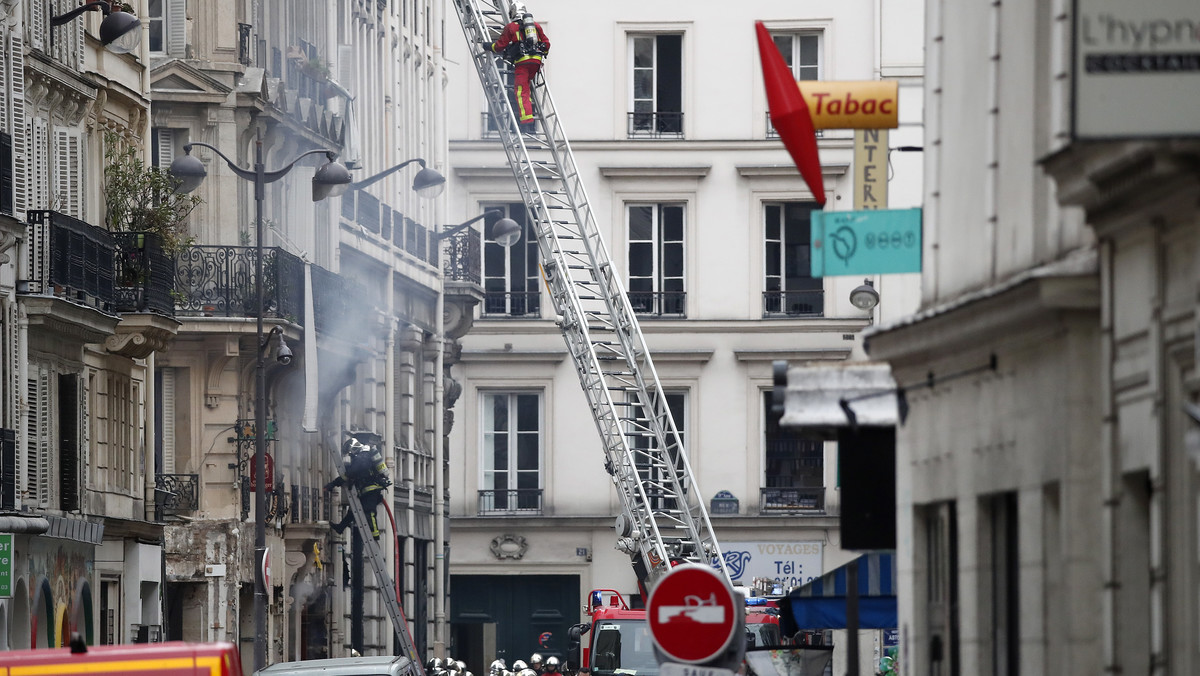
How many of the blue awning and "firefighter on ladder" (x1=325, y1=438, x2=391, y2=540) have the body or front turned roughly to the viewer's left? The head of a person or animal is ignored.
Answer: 2

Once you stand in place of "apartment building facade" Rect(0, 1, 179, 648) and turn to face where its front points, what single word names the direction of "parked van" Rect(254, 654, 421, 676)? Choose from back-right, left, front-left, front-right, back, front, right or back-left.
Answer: front-right

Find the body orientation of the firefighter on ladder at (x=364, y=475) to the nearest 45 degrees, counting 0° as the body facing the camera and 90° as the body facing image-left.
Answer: approximately 90°

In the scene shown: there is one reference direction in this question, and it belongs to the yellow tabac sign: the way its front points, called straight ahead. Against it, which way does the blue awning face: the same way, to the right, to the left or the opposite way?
to the right

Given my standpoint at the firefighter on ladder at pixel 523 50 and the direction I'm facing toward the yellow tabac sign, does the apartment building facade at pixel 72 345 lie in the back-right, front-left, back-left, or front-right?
front-right

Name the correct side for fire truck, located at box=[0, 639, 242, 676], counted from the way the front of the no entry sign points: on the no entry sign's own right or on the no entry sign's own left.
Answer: on the no entry sign's own right

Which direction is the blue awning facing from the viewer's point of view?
to the viewer's left

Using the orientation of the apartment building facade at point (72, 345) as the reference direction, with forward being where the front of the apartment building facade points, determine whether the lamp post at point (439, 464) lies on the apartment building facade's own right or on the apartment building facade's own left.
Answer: on the apartment building facade's own left

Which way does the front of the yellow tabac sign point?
toward the camera

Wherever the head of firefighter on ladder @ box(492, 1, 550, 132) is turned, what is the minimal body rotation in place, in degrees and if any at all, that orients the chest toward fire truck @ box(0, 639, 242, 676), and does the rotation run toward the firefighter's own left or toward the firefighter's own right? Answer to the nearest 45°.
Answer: approximately 135° to the firefighter's own left

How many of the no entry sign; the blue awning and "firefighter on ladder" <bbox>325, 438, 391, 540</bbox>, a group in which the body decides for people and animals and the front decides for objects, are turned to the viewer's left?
2

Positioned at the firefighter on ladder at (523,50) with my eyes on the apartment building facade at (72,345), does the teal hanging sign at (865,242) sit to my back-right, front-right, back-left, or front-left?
front-left

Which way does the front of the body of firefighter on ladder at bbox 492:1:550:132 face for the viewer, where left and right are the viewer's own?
facing away from the viewer and to the left of the viewer

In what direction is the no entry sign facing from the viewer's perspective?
toward the camera

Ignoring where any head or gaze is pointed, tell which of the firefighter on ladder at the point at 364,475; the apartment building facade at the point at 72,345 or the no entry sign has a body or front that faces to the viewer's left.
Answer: the firefighter on ladder

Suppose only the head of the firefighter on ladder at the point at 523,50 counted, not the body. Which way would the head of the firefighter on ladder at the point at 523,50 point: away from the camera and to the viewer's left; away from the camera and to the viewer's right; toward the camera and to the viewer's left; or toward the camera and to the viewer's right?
away from the camera and to the viewer's left
